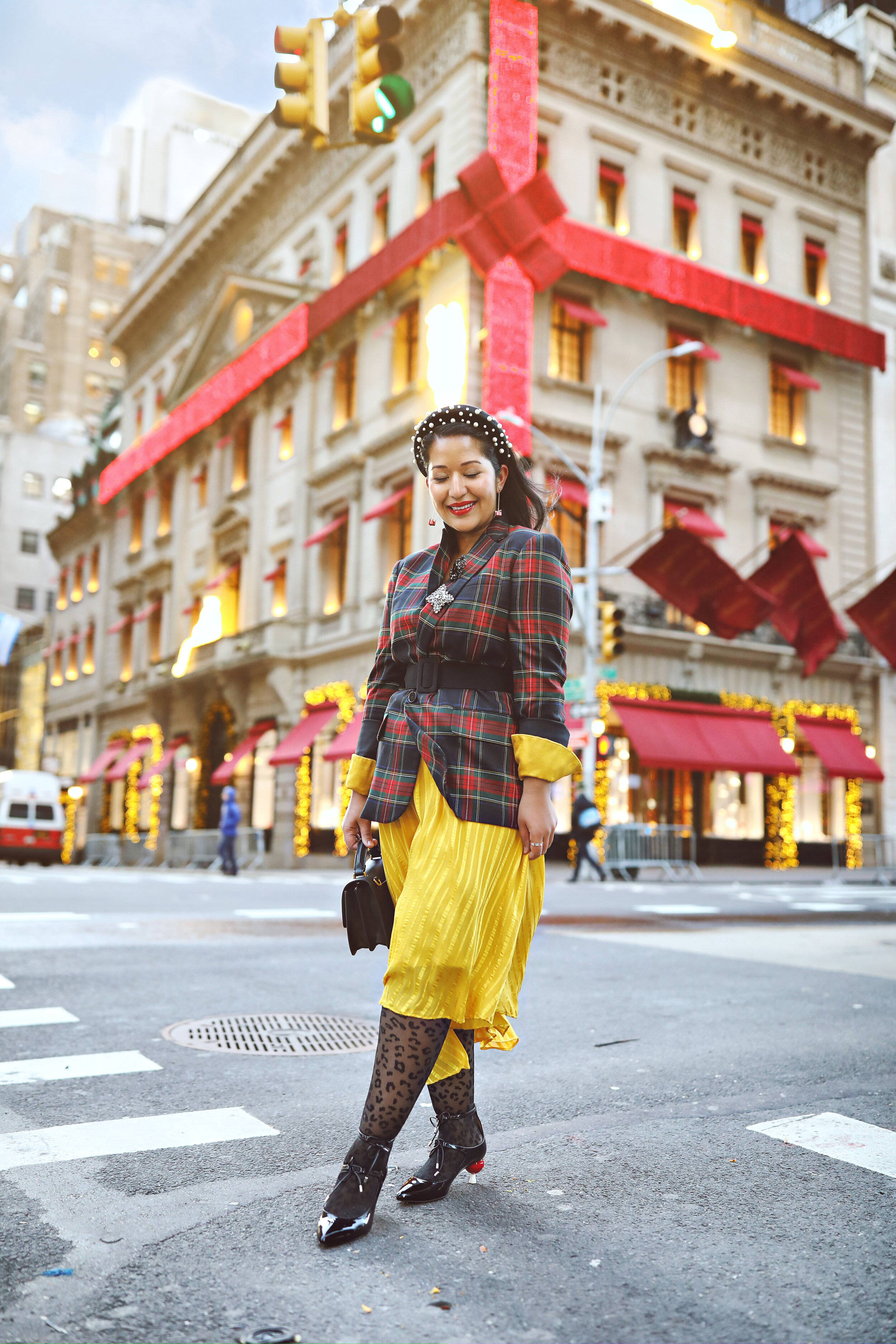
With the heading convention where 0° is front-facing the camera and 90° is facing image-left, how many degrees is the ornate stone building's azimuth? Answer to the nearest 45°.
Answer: approximately 45°

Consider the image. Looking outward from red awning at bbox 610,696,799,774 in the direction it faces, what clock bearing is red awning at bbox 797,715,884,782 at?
red awning at bbox 797,715,884,782 is roughly at 9 o'clock from red awning at bbox 610,696,799,774.

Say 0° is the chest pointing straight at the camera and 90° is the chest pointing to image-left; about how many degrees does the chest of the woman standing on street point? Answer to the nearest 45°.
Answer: approximately 45°

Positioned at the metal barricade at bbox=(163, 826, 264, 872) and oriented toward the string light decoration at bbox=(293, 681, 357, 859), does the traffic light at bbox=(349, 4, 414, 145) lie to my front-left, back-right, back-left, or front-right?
front-right

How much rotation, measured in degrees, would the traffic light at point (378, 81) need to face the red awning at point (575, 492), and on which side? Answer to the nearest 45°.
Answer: approximately 135° to its left

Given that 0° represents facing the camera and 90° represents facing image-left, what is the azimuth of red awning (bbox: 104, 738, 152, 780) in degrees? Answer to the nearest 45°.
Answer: approximately 45°

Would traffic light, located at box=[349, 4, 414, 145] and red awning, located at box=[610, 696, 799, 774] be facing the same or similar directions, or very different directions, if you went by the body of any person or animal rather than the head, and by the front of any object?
same or similar directions

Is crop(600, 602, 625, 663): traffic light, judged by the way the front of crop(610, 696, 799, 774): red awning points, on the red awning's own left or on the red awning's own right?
on the red awning's own right

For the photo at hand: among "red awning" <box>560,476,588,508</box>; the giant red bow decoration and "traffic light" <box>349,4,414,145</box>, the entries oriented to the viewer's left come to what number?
0

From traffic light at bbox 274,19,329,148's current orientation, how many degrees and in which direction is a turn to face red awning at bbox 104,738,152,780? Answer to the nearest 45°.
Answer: approximately 90° to its right

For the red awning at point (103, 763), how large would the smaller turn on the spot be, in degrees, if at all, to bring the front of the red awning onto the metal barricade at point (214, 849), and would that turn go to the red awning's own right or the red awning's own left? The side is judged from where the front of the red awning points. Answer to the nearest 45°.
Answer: approximately 45° to the red awning's own left

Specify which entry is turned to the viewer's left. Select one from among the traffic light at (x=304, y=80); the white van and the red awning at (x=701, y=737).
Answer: the traffic light

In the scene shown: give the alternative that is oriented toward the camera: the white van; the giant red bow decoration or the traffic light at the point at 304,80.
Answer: the giant red bow decoration
